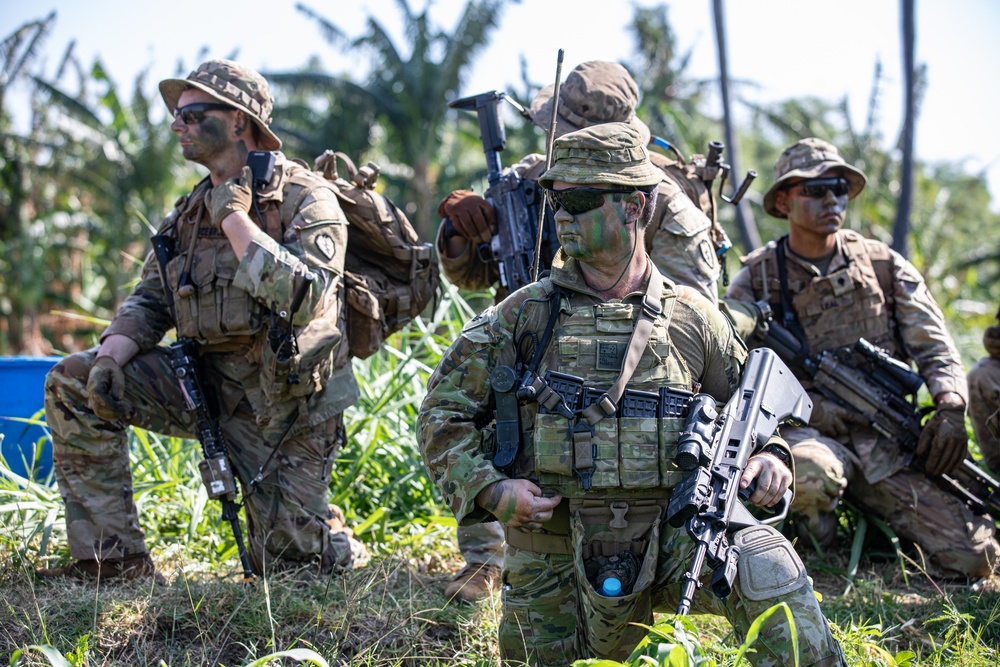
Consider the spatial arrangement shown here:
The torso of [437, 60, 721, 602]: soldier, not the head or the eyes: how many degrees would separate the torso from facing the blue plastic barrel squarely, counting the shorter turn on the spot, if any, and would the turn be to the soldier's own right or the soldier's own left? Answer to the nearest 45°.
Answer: approximately 45° to the soldier's own right

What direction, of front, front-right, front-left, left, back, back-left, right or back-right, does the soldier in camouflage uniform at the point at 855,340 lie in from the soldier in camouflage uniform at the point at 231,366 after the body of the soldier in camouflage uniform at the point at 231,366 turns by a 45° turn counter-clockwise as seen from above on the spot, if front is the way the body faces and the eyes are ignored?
left

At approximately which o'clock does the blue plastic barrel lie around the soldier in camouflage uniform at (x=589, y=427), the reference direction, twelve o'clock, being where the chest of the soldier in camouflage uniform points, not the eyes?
The blue plastic barrel is roughly at 4 o'clock from the soldier in camouflage uniform.

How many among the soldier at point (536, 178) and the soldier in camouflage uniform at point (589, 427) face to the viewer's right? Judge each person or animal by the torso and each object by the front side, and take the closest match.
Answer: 0

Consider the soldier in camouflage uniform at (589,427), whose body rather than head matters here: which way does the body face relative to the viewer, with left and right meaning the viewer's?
facing the viewer

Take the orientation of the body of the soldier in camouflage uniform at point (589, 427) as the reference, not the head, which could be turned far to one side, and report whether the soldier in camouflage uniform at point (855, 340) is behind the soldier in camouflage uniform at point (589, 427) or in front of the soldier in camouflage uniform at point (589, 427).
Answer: behind

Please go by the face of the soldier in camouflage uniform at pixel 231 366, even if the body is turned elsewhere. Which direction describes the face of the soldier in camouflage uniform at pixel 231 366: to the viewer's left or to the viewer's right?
to the viewer's left

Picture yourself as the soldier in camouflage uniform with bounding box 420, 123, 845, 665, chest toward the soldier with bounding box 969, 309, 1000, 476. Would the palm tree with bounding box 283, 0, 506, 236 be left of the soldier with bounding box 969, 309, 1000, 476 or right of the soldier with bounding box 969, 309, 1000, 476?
left

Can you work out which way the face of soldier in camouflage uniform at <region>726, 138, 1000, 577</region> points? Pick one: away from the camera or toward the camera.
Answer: toward the camera

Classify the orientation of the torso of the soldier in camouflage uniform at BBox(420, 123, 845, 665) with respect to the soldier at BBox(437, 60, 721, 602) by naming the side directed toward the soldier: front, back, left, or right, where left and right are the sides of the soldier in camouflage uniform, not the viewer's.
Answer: back

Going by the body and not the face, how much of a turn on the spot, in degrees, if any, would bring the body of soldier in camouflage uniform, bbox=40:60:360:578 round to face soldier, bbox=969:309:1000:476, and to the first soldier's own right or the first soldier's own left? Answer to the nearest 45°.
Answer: approximately 135° to the first soldier's own left

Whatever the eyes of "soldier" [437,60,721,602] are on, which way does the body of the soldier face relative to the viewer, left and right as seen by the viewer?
facing the viewer and to the left of the viewer
